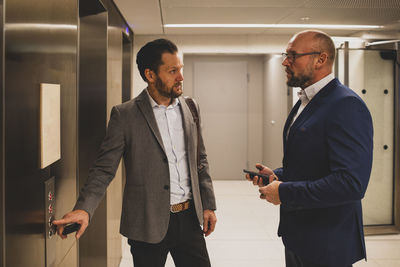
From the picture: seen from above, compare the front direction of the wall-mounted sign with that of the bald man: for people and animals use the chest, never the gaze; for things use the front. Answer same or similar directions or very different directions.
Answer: very different directions

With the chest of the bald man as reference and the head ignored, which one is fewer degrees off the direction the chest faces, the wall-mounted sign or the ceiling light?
the wall-mounted sign

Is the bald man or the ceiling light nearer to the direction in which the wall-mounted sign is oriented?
the bald man

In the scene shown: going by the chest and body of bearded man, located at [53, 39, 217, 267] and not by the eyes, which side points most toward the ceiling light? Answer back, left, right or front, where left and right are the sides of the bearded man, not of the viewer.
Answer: left

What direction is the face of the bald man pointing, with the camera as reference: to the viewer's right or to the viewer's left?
to the viewer's left

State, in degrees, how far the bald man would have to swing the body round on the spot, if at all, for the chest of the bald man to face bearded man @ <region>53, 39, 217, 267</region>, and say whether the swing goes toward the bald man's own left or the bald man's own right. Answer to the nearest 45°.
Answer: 0° — they already face them

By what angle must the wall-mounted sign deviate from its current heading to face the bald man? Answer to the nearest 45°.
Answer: approximately 45° to its left

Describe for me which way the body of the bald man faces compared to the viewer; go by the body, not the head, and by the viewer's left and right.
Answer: facing to the left of the viewer

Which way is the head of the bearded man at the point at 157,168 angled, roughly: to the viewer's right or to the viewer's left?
to the viewer's right

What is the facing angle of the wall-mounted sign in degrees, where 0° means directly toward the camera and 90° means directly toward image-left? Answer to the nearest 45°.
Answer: approximately 315°
